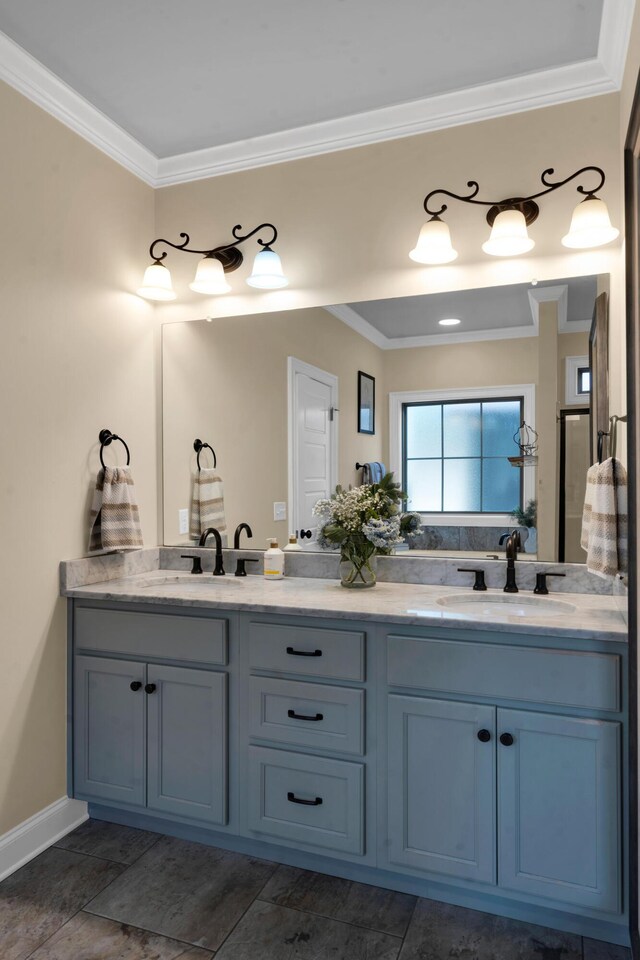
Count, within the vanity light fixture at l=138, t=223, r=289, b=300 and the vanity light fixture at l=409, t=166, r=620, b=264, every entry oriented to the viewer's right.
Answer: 0

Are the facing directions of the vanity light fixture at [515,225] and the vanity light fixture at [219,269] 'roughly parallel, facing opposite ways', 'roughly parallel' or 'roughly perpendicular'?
roughly parallel

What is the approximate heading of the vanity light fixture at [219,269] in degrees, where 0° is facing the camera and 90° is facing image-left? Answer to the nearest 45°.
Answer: approximately 45°

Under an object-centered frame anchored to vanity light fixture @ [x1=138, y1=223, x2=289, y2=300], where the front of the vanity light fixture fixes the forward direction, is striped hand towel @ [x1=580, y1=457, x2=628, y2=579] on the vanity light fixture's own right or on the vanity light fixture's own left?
on the vanity light fixture's own left

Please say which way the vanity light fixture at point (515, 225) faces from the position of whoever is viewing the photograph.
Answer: facing the viewer

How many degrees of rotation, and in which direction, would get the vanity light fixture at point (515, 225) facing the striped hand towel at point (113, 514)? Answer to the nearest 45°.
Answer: approximately 90° to its right
